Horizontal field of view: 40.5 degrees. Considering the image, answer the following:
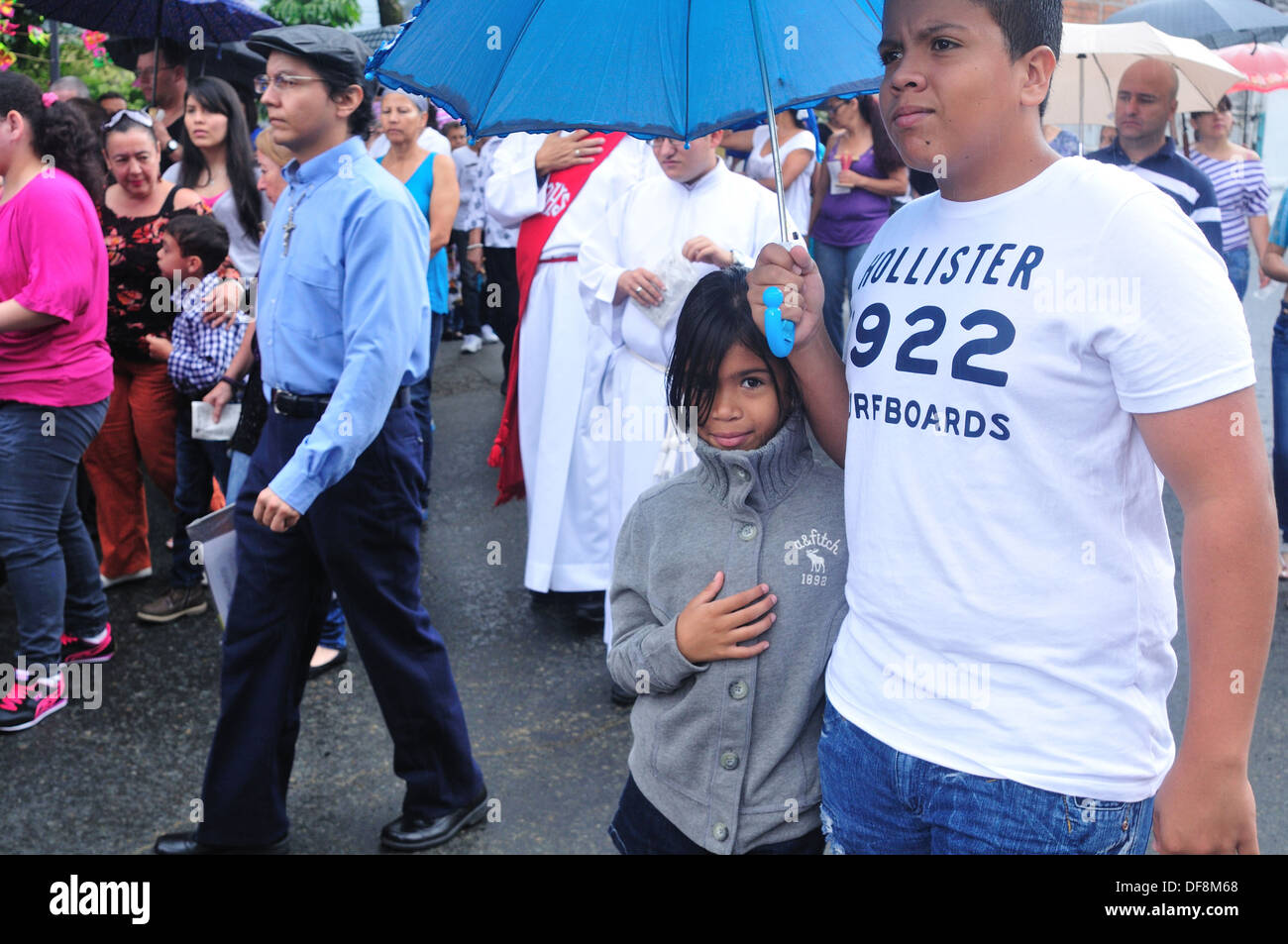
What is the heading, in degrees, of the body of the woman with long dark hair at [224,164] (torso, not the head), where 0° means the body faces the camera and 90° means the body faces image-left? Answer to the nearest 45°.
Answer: approximately 45°

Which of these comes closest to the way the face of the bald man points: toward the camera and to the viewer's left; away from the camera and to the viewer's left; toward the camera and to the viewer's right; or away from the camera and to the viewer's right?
toward the camera and to the viewer's left

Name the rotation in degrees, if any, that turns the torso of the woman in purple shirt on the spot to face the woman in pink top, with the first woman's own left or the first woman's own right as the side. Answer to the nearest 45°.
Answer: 0° — they already face them

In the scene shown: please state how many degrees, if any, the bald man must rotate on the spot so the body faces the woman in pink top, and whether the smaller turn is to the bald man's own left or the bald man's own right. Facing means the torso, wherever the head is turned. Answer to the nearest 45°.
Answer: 0° — they already face them

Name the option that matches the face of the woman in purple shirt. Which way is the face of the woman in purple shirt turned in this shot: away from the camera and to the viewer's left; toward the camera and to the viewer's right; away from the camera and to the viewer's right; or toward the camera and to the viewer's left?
toward the camera and to the viewer's left

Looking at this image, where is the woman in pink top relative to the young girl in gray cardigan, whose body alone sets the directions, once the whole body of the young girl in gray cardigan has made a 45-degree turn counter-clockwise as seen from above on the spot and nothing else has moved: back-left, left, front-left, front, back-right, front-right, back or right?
back

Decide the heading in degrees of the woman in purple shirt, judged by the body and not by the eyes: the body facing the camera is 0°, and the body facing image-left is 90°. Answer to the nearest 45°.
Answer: approximately 45°

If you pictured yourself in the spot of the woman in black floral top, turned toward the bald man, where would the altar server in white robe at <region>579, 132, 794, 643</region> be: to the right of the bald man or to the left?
right

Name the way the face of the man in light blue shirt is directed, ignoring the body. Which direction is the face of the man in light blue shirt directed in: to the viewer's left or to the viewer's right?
to the viewer's left
